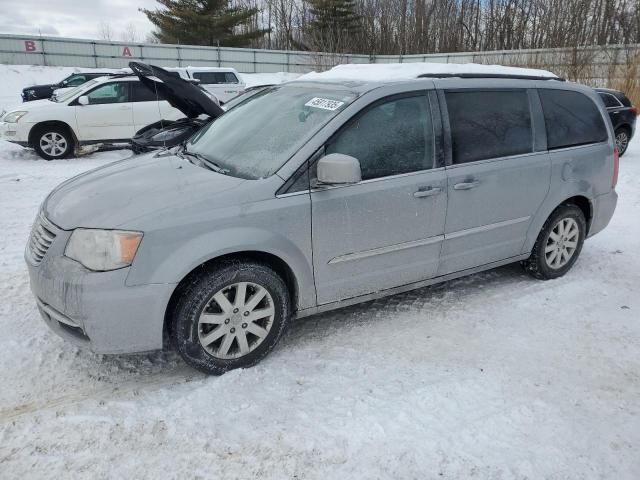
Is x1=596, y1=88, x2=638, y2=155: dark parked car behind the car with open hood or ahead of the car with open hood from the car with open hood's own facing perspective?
behind

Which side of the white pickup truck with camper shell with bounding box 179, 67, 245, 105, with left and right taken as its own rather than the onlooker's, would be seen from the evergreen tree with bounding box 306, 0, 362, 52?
right

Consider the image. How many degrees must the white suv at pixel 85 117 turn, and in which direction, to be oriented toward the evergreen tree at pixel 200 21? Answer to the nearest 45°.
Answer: approximately 90° to its right

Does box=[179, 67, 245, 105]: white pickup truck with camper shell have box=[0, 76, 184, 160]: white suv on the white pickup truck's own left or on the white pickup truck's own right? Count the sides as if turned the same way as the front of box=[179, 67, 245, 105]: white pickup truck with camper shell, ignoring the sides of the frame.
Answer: on the white pickup truck's own left

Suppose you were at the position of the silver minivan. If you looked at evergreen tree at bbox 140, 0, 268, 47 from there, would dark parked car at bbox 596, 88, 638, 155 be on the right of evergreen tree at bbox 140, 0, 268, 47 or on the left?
right

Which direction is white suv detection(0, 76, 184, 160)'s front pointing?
to the viewer's left

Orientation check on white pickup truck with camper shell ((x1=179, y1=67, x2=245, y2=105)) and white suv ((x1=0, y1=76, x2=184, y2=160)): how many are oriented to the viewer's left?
2

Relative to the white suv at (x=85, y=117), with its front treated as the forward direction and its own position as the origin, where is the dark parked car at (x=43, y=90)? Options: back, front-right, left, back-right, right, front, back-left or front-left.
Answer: right

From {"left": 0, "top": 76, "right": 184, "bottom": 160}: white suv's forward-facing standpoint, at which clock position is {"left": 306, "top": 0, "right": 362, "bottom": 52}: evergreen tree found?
The evergreen tree is roughly at 4 o'clock from the white suv.

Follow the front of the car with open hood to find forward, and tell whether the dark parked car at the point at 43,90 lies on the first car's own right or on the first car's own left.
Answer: on the first car's own right

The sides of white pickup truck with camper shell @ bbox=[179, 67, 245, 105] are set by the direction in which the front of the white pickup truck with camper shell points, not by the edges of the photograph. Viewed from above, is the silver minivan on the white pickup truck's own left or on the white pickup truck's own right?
on the white pickup truck's own left

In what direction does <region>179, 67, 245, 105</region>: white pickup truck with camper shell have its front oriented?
to the viewer's left

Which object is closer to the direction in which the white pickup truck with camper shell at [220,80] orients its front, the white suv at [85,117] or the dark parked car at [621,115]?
the white suv
